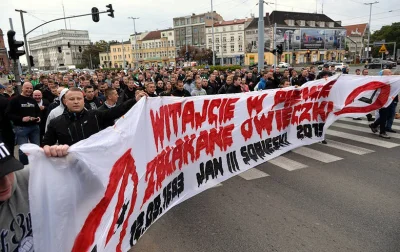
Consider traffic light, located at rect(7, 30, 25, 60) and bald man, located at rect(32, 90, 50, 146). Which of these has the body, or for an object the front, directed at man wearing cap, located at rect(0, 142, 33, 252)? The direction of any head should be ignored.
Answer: the bald man

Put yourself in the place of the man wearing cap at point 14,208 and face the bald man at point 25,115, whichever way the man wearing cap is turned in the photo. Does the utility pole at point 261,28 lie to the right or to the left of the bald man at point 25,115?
right

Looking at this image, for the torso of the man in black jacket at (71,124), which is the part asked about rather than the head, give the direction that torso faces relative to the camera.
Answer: toward the camera

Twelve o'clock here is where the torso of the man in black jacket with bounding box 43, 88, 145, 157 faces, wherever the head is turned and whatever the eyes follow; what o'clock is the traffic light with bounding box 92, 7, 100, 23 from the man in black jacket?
The traffic light is roughly at 6 o'clock from the man in black jacket.

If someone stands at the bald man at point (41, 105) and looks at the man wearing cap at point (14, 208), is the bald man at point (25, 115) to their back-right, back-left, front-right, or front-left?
front-right

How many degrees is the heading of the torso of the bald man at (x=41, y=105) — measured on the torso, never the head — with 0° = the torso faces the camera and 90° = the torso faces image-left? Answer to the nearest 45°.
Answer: approximately 0°

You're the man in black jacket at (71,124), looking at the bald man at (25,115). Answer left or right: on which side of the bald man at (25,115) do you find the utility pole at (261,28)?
right

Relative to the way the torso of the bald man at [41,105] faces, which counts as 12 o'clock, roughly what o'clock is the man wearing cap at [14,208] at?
The man wearing cap is roughly at 12 o'clock from the bald man.
